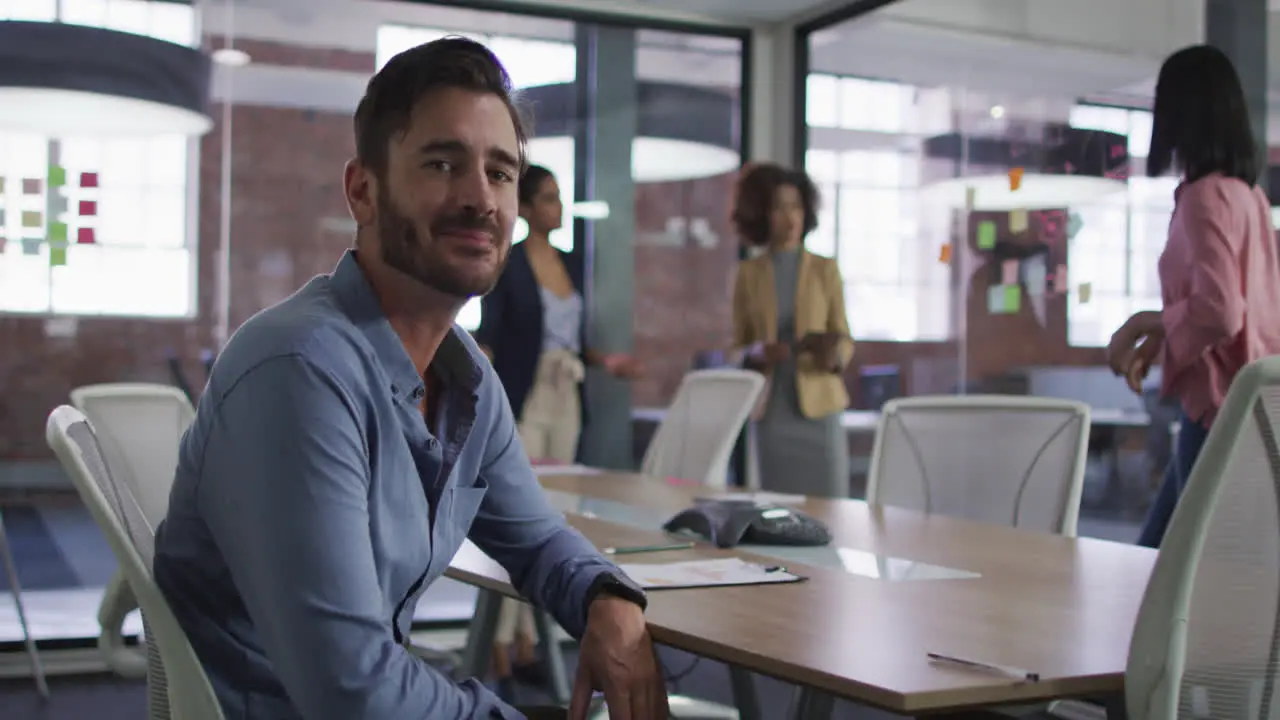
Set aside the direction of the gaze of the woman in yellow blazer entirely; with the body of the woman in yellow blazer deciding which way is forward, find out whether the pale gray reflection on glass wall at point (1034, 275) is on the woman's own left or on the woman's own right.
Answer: on the woman's own left

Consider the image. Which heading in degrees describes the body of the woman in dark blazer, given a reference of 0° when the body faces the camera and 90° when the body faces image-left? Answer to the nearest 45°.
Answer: approximately 315°

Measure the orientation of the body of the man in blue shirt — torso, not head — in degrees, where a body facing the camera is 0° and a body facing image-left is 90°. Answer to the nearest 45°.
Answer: approximately 315°

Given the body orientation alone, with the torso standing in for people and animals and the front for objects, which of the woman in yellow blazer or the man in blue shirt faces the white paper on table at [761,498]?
the woman in yellow blazer

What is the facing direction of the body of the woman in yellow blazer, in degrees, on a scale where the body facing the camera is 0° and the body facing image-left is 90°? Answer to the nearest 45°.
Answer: approximately 0°

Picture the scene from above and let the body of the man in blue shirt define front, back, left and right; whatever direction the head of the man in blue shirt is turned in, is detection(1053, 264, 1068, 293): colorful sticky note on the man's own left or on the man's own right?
on the man's own left

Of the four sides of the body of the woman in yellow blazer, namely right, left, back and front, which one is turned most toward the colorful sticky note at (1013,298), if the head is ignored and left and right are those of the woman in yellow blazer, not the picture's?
left

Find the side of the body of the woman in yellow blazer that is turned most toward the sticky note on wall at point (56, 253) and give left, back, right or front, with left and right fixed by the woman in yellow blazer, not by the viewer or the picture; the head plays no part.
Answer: right

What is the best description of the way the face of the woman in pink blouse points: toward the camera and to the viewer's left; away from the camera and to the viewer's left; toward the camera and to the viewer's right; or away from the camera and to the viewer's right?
away from the camera and to the viewer's left
